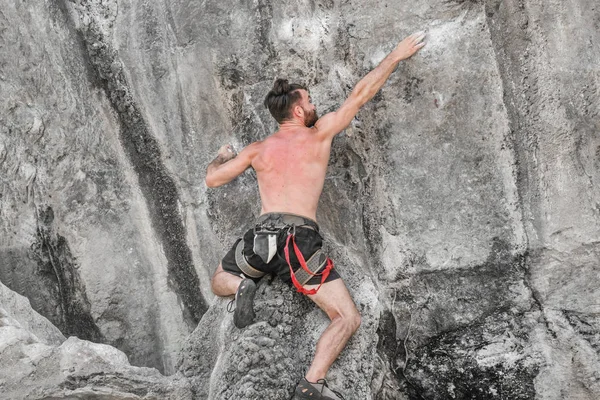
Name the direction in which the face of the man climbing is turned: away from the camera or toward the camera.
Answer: away from the camera

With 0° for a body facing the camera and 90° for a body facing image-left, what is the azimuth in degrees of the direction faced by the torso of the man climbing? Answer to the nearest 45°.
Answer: approximately 180°
